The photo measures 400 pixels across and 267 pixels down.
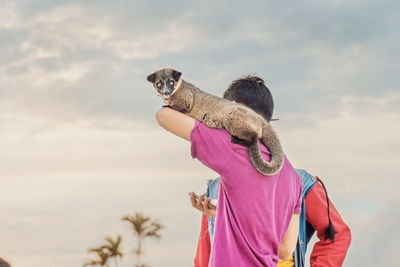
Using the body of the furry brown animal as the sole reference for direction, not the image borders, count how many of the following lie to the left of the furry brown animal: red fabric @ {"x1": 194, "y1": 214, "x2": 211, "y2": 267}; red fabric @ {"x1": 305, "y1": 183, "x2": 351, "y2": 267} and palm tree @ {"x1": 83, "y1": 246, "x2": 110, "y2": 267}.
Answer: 0

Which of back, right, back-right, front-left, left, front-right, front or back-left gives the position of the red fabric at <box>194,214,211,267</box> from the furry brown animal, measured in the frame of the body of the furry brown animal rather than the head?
right

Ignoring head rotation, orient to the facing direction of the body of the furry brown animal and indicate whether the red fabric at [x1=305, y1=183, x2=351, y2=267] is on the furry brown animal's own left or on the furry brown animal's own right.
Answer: on the furry brown animal's own right

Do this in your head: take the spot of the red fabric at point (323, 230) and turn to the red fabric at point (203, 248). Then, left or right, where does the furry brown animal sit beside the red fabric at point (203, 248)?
left

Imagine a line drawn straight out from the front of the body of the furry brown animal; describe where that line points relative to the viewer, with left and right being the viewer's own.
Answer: facing to the left of the viewer

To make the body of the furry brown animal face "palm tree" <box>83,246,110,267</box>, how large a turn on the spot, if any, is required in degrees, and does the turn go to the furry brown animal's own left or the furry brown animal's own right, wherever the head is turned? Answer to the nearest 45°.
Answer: approximately 90° to the furry brown animal's own right
